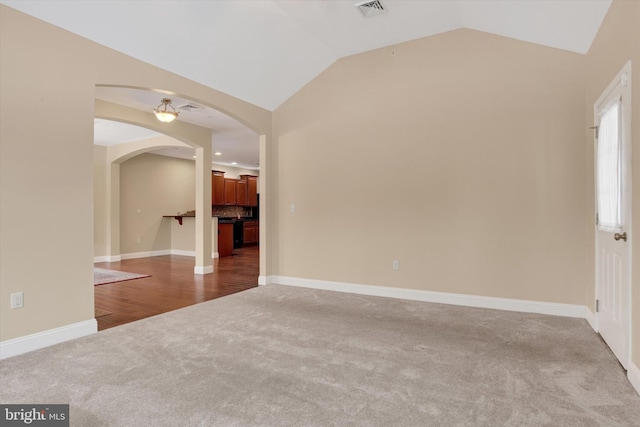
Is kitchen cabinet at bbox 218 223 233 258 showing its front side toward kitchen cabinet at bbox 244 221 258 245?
no

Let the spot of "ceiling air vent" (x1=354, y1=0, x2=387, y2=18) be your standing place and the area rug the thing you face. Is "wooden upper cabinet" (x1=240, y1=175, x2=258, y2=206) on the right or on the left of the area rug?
right

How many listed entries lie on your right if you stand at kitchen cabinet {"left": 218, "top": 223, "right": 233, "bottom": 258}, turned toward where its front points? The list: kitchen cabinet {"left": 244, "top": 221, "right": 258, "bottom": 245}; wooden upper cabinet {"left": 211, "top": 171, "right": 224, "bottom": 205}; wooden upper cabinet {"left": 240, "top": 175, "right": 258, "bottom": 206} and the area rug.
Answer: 1

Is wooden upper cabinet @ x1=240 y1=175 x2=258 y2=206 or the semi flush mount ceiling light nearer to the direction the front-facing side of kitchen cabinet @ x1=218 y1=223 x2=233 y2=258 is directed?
the semi flush mount ceiling light

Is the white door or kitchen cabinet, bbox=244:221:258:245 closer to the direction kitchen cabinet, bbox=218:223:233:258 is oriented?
the white door

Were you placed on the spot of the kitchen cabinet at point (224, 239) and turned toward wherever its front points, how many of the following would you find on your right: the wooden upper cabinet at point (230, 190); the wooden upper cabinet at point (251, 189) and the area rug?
1

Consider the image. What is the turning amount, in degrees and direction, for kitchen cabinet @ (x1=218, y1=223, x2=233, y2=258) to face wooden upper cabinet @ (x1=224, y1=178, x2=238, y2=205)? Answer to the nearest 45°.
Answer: approximately 135° to its left

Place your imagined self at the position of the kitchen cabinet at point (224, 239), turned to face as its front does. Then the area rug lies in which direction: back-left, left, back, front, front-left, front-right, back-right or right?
right

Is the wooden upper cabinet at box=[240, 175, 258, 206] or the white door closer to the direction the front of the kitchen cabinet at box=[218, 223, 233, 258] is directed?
the white door

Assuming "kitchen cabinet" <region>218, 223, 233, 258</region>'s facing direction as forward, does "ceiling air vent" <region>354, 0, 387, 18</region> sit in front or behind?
in front

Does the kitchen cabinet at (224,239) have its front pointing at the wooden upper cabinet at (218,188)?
no

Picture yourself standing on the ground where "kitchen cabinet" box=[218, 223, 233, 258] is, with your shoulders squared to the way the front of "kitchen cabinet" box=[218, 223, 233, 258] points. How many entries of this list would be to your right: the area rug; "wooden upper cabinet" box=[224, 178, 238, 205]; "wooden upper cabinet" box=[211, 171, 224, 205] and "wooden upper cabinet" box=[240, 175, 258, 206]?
1

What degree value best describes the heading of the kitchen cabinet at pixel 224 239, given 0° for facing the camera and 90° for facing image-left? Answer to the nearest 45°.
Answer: approximately 315°

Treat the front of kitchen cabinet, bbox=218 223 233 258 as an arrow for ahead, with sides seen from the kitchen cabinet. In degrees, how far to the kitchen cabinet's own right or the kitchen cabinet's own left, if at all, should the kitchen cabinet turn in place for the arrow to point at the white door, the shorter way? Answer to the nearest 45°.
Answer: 0° — it already faces it

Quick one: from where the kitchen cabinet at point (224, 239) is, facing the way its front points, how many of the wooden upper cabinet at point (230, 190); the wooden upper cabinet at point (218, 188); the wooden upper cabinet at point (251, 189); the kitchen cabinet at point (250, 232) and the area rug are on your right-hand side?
1
